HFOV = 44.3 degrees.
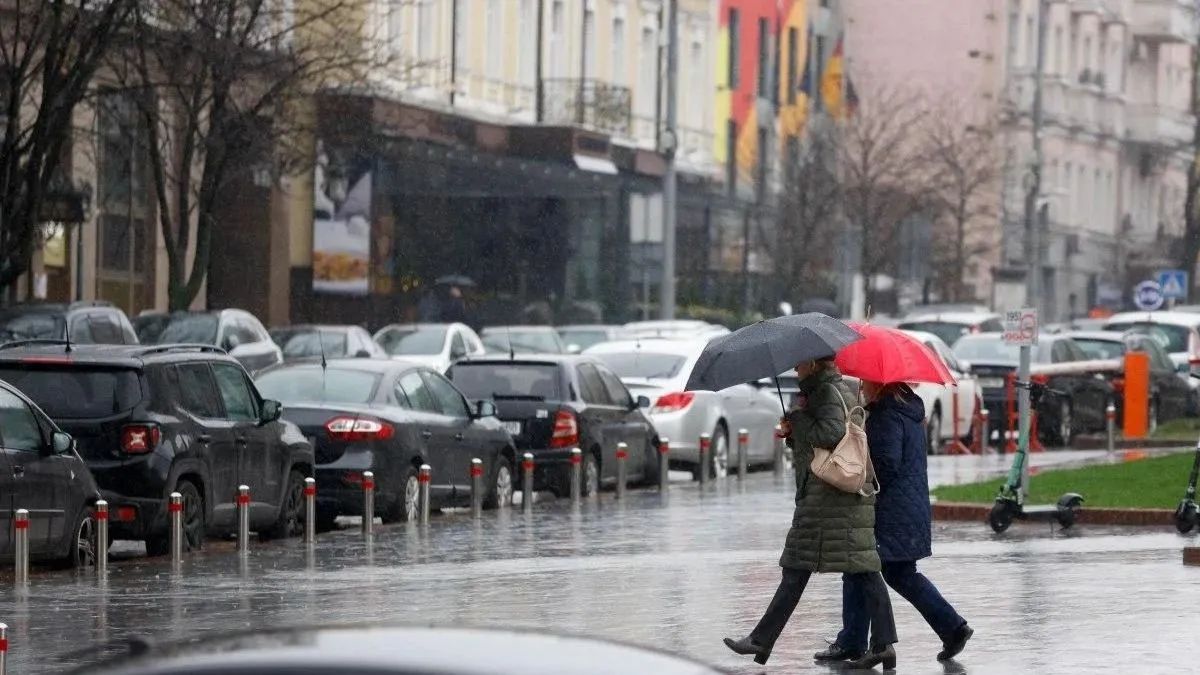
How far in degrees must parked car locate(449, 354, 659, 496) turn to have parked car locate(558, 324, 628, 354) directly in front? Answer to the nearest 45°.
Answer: approximately 45° to its left

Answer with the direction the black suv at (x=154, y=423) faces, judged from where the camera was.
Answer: facing away from the viewer and to the right of the viewer

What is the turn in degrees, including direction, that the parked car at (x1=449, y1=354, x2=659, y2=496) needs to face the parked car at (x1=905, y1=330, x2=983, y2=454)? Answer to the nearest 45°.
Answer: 0° — it already faces it

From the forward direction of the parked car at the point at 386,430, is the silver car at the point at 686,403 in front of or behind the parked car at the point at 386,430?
in front

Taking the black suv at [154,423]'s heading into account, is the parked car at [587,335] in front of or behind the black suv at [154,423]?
in front

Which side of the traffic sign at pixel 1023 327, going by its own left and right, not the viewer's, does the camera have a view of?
front

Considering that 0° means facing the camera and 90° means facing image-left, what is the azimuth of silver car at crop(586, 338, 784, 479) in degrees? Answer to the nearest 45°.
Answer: approximately 225°
